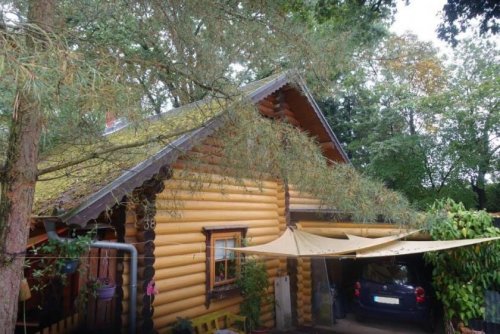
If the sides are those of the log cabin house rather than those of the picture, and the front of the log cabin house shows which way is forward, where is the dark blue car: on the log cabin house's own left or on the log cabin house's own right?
on the log cabin house's own left
